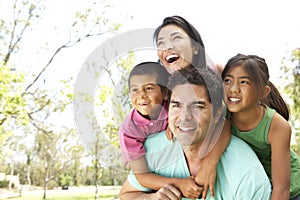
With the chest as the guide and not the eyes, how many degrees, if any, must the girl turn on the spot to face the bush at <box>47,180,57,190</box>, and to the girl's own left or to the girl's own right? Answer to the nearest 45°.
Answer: approximately 90° to the girl's own right

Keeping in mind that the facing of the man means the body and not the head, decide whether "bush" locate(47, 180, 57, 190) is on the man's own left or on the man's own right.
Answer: on the man's own right

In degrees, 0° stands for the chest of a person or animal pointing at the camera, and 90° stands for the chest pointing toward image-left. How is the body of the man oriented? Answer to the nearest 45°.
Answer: approximately 45°
